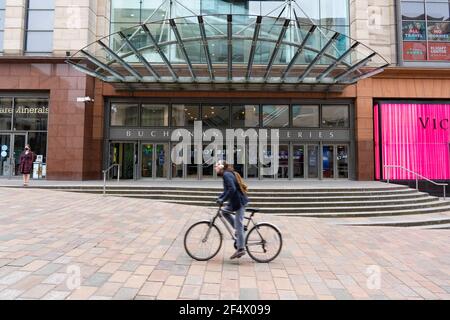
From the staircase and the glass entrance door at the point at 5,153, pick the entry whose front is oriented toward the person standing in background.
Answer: the glass entrance door

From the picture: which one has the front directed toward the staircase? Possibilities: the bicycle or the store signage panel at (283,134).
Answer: the store signage panel

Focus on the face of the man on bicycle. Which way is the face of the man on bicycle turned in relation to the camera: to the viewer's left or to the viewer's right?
to the viewer's left

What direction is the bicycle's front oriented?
to the viewer's left

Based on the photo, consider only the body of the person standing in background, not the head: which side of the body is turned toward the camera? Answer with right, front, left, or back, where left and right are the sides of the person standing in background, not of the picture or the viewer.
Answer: front

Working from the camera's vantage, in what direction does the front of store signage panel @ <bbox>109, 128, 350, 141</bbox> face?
facing the viewer

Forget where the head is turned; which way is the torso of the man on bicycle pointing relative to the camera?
to the viewer's left

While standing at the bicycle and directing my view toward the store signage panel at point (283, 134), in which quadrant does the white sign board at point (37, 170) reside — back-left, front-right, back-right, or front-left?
front-left

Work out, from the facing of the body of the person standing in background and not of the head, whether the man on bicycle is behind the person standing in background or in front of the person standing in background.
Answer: in front

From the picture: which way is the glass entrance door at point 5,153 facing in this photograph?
toward the camera

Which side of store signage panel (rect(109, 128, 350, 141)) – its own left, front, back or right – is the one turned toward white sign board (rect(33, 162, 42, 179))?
right

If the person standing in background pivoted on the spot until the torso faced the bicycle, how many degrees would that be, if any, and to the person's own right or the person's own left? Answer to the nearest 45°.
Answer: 0° — they already face it

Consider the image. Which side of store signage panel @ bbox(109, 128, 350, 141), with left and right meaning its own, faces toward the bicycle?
front

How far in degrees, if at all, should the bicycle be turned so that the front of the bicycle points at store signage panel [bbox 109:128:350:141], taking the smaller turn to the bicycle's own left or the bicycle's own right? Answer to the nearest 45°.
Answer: approximately 90° to the bicycle's own right

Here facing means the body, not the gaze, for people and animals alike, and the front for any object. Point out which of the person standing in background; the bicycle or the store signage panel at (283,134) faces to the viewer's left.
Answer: the bicycle
